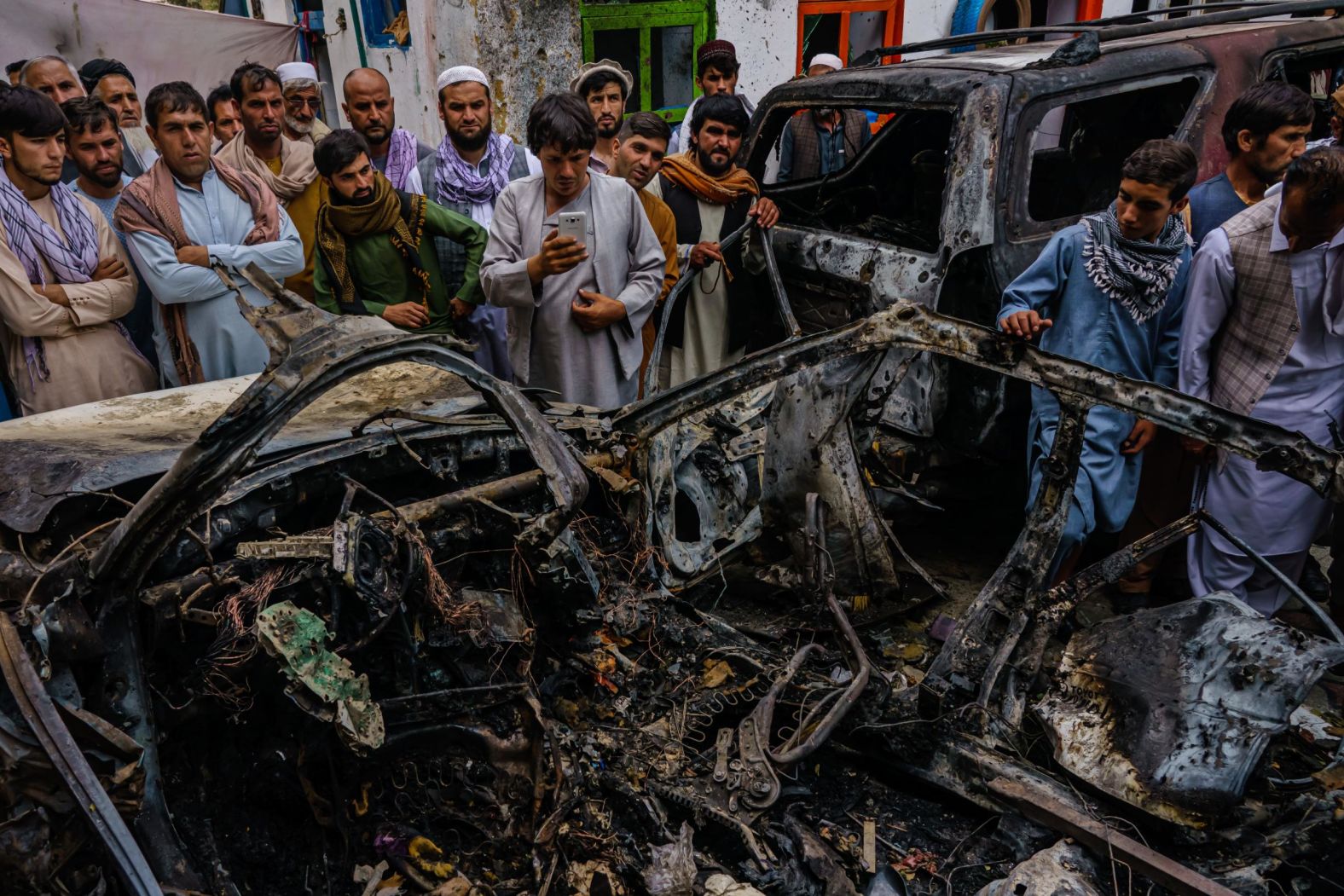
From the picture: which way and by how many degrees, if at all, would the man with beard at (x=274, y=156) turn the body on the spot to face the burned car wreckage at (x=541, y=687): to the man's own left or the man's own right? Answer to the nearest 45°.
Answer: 0° — they already face it

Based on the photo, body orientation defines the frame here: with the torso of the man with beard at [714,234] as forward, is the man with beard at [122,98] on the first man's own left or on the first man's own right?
on the first man's own right

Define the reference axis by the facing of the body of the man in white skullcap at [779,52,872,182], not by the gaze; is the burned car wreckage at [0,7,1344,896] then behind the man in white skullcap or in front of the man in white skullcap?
in front

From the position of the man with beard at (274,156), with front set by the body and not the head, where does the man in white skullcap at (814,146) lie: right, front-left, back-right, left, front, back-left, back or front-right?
left

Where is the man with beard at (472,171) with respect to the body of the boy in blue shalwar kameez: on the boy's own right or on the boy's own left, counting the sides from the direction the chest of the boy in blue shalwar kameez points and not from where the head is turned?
on the boy's own right

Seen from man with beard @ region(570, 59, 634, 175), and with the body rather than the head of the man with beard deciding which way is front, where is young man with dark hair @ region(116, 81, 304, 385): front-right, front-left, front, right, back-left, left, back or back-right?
front-right

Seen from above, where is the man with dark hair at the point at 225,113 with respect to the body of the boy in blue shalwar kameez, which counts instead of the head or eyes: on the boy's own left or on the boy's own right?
on the boy's own right

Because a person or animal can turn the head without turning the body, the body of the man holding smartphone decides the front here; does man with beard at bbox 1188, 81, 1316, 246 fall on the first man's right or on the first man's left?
on the first man's left

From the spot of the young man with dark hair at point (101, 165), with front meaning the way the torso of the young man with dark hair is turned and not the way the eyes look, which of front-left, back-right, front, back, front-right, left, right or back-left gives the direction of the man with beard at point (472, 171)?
front-left

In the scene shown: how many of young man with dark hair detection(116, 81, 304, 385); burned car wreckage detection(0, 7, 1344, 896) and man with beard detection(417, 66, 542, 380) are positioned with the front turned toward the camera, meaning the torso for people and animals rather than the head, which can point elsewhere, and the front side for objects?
2
